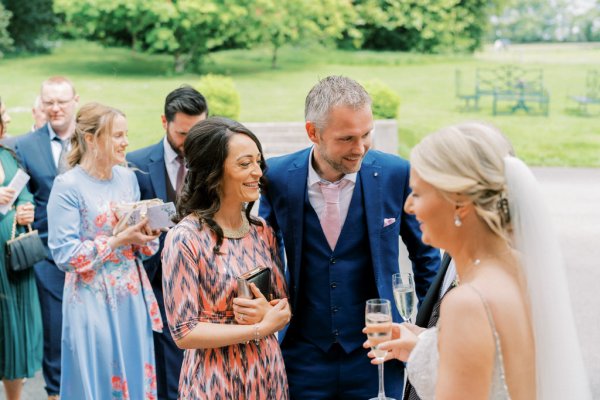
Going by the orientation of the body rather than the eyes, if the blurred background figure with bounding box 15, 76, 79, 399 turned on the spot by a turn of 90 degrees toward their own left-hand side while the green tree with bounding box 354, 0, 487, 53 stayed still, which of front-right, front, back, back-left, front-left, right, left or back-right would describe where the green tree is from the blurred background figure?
front

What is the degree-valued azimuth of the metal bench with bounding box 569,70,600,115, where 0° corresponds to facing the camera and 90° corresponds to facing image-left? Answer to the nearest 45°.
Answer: approximately 45°

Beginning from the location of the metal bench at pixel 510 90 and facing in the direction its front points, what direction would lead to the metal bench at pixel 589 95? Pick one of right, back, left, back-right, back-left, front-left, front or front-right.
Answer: left

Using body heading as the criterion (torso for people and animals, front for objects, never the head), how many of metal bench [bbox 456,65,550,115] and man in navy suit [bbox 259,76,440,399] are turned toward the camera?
2

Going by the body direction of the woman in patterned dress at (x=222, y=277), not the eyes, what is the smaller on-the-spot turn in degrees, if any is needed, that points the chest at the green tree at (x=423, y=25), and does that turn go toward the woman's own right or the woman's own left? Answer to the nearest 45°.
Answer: approximately 135° to the woman's own left

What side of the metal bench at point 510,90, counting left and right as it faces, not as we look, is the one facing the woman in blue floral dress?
front

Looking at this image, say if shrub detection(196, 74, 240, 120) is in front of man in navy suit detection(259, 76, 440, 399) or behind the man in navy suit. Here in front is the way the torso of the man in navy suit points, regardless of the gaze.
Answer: behind

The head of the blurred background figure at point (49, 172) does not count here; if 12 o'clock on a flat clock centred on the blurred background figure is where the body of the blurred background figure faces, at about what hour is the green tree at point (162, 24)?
The green tree is roughly at 8 o'clock from the blurred background figure.

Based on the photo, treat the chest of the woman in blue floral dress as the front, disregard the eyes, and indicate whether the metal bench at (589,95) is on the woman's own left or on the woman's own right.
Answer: on the woman's own left

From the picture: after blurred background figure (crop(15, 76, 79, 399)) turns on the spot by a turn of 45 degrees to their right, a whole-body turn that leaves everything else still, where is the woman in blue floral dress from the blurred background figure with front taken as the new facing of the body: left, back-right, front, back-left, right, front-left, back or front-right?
front

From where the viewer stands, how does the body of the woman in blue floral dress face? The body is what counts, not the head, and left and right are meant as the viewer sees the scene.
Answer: facing the viewer and to the right of the viewer

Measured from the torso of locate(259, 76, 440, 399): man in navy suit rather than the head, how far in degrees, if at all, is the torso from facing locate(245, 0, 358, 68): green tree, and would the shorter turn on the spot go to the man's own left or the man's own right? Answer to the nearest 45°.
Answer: approximately 180°

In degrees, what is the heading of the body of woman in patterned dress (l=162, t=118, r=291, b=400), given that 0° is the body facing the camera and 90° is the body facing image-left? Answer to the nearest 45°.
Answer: approximately 315°

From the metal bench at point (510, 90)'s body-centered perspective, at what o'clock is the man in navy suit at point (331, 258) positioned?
The man in navy suit is roughly at 12 o'clock from the metal bench.

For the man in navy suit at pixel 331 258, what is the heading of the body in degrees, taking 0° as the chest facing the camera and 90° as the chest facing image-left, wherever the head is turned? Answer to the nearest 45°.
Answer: approximately 0°

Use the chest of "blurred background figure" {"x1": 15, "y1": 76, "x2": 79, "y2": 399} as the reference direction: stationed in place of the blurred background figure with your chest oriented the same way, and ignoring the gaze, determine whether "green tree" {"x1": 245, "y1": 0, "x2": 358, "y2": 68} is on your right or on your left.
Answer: on your left

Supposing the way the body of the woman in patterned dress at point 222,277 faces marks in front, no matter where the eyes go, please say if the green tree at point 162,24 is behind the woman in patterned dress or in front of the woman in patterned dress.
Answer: behind

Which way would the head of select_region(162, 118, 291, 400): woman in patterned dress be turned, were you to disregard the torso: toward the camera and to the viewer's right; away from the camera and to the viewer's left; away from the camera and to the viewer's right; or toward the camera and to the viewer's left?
toward the camera and to the viewer's right
